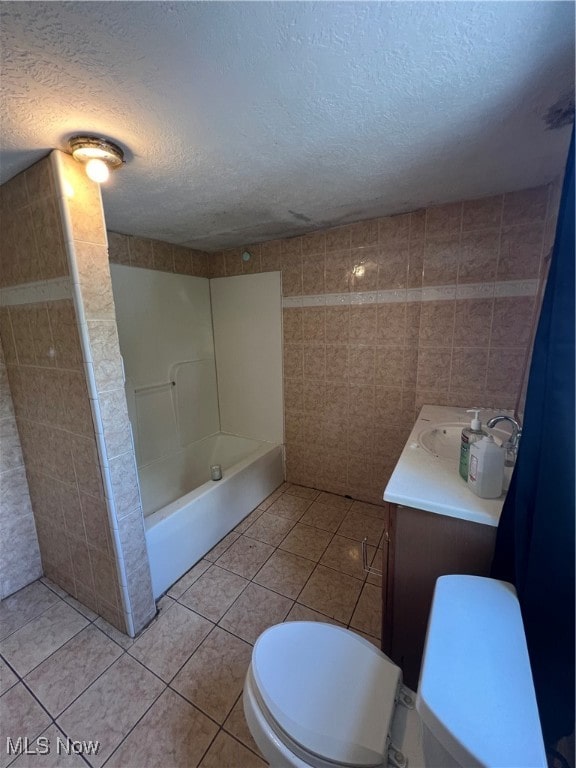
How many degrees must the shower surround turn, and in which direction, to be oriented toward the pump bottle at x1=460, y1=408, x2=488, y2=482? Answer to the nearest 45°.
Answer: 0° — it already faces it

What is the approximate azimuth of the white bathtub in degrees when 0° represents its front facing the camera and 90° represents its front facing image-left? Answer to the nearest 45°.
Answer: approximately 315°

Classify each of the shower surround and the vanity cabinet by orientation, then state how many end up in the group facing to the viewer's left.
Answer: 1

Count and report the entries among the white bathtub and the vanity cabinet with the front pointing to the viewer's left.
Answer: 1

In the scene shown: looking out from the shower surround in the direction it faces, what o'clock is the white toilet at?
The white toilet is roughly at 1 o'clock from the shower surround.

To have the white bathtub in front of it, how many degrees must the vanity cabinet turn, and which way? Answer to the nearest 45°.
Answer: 0° — it already faces it

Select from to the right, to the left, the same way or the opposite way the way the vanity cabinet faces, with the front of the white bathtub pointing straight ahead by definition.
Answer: the opposite way

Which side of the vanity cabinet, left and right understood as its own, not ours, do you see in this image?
left

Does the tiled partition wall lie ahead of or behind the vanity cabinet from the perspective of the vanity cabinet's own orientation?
ahead

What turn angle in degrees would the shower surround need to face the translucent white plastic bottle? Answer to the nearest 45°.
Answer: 0° — it already faces it

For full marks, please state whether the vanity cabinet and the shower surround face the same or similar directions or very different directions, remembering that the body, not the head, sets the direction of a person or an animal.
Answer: very different directions

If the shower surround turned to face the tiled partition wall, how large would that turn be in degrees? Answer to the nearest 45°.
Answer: approximately 90° to its right

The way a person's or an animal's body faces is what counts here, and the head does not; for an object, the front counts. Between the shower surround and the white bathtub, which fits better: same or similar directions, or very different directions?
same or similar directions

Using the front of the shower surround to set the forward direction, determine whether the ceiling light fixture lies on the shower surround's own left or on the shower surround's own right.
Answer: on the shower surround's own right

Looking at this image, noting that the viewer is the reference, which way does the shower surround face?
facing the viewer and to the right of the viewer
